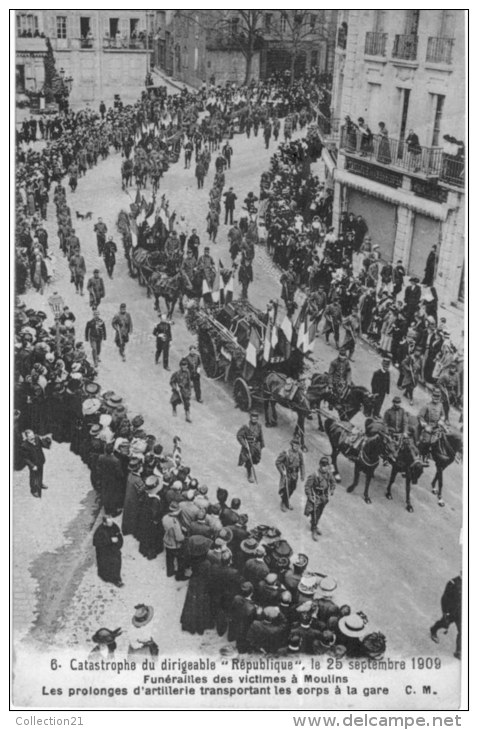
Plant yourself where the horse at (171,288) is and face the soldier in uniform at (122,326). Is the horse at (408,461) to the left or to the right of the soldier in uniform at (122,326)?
left

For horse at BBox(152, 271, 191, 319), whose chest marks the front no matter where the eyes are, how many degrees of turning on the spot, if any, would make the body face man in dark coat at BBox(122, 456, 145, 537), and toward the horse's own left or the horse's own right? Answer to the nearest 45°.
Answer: approximately 45° to the horse's own right

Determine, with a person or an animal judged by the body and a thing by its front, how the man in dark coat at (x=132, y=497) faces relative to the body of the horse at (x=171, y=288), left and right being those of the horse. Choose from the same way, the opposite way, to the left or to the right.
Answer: to the left

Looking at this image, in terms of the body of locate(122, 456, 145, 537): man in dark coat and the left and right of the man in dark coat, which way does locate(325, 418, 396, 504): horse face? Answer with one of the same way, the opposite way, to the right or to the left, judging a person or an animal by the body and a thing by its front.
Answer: to the right

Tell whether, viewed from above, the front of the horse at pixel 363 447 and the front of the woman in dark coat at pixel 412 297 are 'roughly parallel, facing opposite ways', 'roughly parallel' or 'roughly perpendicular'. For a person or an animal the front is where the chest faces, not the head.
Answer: roughly perpendicular

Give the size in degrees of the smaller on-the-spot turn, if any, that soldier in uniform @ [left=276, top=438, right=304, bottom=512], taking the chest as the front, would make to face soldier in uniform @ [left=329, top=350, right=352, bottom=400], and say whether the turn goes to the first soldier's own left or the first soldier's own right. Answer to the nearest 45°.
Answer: approximately 135° to the first soldier's own left

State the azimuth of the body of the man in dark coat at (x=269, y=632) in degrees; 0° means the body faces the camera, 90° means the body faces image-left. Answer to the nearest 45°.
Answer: approximately 225°

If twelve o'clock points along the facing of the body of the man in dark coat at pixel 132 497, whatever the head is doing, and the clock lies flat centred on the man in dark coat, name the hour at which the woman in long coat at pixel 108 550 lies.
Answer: The woman in long coat is roughly at 5 o'clock from the man in dark coat.

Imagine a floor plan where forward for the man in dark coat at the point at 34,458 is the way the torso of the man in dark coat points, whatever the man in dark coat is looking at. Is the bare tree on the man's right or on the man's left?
on the man's left

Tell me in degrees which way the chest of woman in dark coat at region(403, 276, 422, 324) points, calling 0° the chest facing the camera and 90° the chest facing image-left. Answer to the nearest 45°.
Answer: approximately 45°
